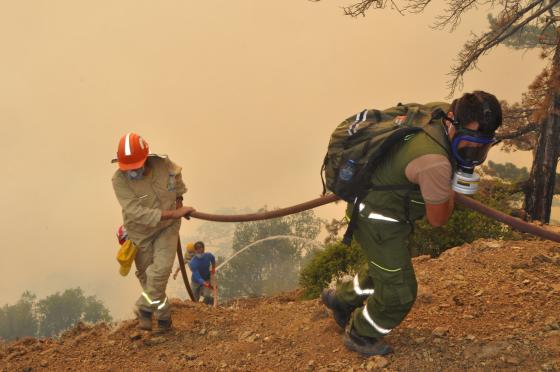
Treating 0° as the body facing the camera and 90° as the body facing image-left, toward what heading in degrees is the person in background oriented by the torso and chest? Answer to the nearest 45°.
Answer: approximately 0°

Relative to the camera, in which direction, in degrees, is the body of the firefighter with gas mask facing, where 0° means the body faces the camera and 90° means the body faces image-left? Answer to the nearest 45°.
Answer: approximately 270°

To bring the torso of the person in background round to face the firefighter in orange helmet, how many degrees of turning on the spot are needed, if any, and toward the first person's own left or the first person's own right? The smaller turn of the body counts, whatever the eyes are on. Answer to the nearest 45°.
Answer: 0° — they already face them

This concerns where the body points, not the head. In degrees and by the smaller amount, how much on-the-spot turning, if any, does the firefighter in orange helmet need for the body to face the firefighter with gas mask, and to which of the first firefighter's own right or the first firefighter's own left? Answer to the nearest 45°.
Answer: approximately 45° to the first firefighter's own left
